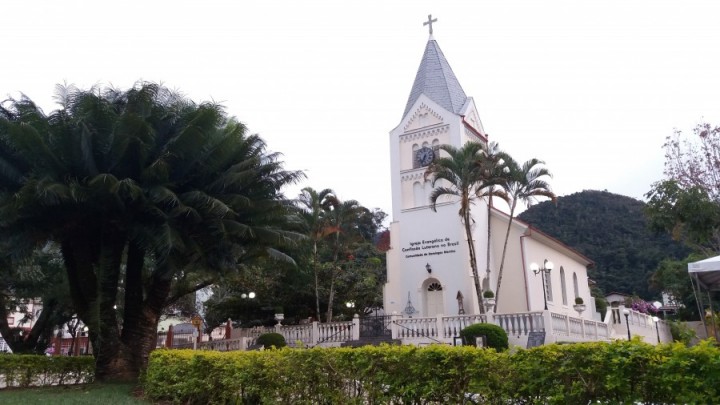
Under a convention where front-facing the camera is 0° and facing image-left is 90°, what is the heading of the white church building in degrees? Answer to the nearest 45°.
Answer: approximately 45°

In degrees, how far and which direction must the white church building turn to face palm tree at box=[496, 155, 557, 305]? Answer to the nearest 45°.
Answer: approximately 90° to its left

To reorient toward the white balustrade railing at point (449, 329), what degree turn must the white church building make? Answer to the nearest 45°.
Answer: approximately 45° to its left

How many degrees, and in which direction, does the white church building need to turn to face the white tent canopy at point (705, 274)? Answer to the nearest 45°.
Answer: approximately 90° to its left

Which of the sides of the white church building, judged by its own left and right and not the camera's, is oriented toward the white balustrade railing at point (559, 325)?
left

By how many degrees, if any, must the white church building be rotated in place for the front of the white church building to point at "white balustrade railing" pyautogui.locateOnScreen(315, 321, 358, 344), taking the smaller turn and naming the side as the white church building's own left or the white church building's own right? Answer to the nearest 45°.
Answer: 0° — it already faces it

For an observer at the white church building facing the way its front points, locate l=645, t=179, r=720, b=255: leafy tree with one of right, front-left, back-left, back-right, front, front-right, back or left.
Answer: left

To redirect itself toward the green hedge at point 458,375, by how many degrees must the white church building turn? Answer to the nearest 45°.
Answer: approximately 45° to its left
